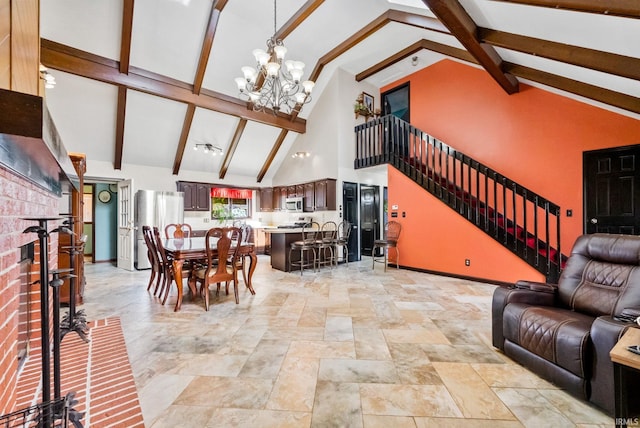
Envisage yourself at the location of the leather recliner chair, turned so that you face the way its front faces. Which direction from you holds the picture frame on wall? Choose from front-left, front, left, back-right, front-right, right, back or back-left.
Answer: right

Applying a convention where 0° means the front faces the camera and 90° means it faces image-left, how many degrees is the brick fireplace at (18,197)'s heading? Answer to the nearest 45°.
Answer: approximately 270°

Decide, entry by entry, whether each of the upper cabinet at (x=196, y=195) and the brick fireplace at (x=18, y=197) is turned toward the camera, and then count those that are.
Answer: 1

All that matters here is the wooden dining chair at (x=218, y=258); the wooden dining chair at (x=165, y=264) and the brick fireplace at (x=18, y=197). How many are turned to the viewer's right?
2

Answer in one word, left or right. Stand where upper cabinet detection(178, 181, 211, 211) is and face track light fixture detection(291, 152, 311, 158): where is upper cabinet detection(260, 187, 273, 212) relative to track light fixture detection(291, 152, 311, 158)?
left

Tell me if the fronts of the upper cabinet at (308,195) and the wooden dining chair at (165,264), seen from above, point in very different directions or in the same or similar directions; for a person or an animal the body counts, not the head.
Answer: very different directions

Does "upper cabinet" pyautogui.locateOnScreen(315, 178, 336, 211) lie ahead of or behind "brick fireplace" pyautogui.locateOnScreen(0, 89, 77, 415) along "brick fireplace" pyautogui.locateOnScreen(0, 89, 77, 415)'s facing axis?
ahead

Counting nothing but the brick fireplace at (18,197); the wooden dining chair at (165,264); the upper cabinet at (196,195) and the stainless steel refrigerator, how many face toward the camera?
2
